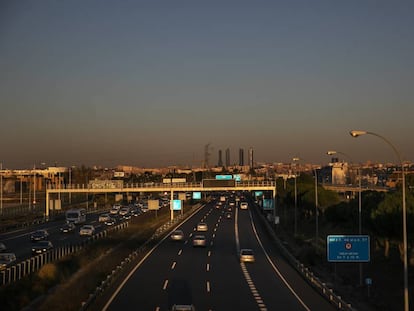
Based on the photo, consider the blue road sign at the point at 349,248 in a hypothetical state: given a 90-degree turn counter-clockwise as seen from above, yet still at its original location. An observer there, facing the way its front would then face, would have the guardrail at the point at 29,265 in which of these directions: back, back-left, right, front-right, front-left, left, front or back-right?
back

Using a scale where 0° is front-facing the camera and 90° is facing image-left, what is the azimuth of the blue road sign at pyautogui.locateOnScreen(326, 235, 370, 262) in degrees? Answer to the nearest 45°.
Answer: approximately 0°

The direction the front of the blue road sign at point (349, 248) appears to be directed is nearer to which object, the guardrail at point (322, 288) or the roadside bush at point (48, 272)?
the guardrail

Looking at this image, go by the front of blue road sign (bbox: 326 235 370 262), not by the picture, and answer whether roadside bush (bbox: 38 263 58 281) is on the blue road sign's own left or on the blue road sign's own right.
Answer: on the blue road sign's own right

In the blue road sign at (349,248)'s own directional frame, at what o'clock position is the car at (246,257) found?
The car is roughly at 5 o'clock from the blue road sign.

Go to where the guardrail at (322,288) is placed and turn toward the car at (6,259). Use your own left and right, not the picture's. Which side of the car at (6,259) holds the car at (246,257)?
right

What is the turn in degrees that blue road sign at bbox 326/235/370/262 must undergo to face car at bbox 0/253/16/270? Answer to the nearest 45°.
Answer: approximately 90° to its right

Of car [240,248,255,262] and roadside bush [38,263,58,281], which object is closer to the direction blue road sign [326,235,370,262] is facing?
the roadside bush
